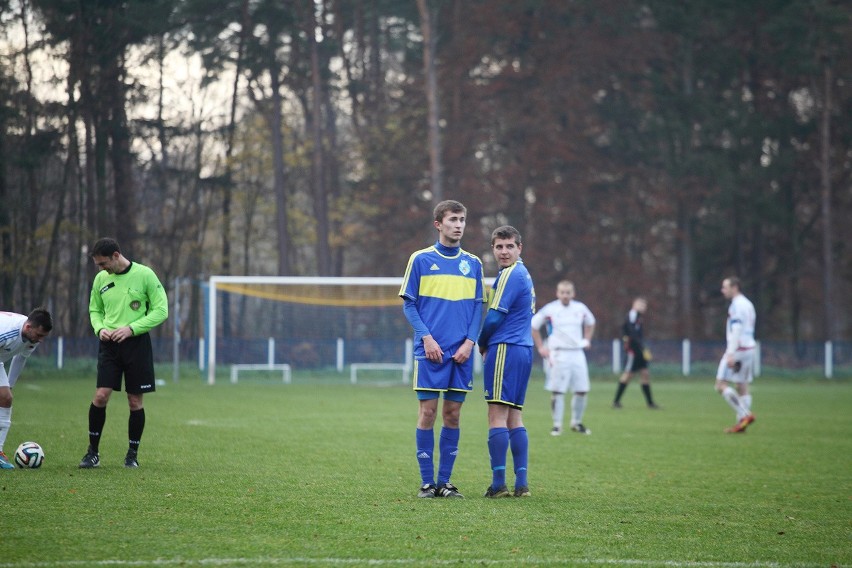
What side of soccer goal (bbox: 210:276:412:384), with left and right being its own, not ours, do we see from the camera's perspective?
front

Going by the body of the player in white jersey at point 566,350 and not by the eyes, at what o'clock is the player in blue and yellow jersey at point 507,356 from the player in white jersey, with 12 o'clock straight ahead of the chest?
The player in blue and yellow jersey is roughly at 12 o'clock from the player in white jersey.

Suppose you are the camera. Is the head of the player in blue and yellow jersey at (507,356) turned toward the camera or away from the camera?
toward the camera

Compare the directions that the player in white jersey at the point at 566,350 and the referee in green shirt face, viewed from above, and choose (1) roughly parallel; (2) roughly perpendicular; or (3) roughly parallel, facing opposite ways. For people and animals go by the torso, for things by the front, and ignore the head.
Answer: roughly parallel

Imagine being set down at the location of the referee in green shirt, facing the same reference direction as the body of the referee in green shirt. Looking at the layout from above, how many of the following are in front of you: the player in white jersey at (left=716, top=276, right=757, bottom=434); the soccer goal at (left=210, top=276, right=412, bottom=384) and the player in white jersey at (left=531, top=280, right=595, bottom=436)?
0

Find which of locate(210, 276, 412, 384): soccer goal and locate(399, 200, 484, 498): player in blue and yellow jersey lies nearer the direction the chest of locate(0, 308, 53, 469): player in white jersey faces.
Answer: the player in blue and yellow jersey

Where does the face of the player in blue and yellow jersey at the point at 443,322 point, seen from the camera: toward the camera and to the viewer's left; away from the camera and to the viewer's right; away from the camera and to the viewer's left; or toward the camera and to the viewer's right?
toward the camera and to the viewer's right

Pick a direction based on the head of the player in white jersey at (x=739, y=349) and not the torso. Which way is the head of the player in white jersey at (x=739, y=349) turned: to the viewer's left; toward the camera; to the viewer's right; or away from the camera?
to the viewer's left

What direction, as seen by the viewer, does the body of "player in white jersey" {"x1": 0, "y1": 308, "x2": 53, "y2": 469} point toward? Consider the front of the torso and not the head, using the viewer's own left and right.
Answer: facing to the right of the viewer

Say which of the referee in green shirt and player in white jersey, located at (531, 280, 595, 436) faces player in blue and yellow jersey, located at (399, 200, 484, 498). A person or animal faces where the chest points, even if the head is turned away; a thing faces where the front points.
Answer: the player in white jersey

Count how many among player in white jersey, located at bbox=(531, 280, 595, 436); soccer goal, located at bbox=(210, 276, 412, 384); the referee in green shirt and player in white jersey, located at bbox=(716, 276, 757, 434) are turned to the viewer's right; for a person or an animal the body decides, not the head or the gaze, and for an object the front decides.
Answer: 0

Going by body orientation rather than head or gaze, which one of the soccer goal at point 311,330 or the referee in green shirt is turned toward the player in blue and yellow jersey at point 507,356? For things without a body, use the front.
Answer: the soccer goal

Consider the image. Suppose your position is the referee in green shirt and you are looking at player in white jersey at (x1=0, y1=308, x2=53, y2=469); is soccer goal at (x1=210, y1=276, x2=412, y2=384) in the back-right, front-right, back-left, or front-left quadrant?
back-right

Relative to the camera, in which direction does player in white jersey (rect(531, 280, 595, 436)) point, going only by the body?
toward the camera
